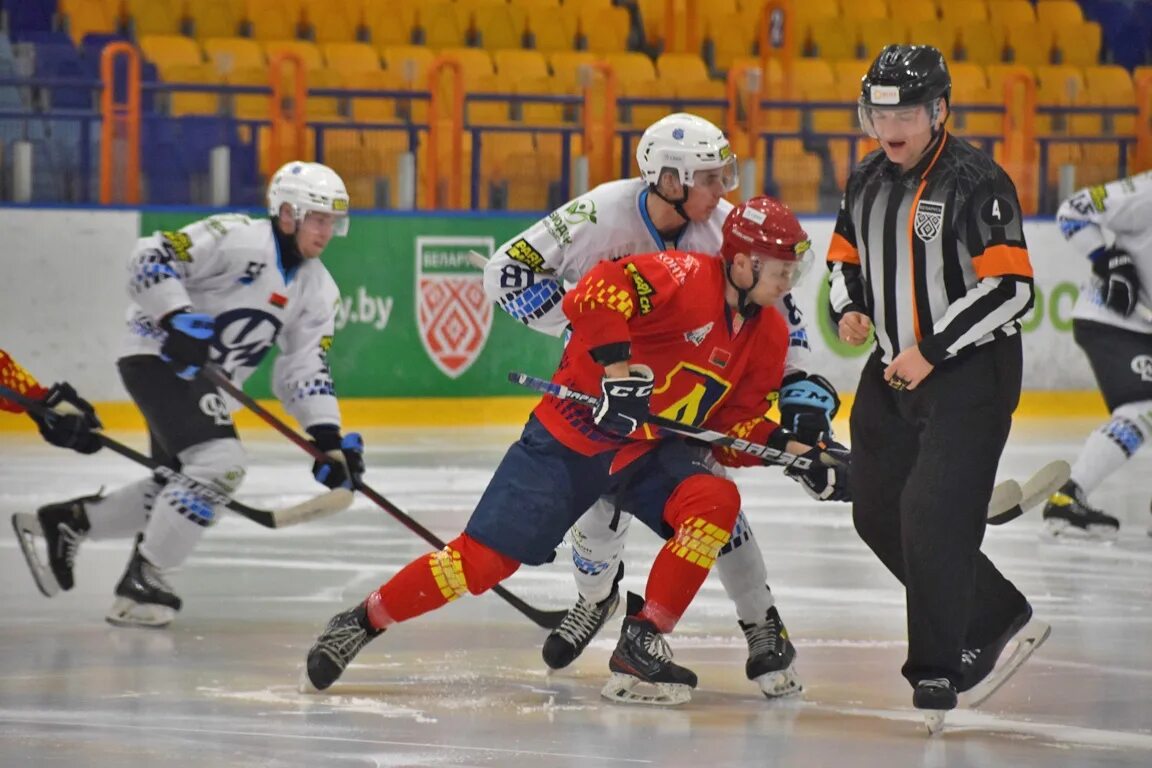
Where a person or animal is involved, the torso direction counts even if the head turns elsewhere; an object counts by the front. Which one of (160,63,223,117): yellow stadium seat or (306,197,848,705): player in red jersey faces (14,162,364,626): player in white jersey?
the yellow stadium seat

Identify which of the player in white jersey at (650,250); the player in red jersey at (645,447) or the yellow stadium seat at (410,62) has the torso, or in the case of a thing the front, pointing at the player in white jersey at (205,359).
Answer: the yellow stadium seat

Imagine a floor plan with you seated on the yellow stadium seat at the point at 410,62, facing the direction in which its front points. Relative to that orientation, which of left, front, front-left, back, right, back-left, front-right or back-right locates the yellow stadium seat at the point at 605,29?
back-left

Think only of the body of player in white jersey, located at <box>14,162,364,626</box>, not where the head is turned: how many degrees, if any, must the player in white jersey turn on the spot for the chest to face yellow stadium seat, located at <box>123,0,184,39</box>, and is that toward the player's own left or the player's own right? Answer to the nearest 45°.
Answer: approximately 135° to the player's own left

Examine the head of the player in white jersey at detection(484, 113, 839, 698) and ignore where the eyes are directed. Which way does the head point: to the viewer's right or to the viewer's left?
to the viewer's right

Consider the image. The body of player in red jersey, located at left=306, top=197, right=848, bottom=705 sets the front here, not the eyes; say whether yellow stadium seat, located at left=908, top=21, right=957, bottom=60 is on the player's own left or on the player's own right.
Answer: on the player's own left

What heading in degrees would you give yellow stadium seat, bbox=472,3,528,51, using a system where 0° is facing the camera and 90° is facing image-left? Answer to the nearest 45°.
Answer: approximately 0°

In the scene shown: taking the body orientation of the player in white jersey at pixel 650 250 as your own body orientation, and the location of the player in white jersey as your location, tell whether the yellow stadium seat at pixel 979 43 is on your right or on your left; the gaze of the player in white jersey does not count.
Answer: on your left

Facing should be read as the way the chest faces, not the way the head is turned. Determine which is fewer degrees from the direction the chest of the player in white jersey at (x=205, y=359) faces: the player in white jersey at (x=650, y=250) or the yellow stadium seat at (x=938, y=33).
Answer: the player in white jersey
